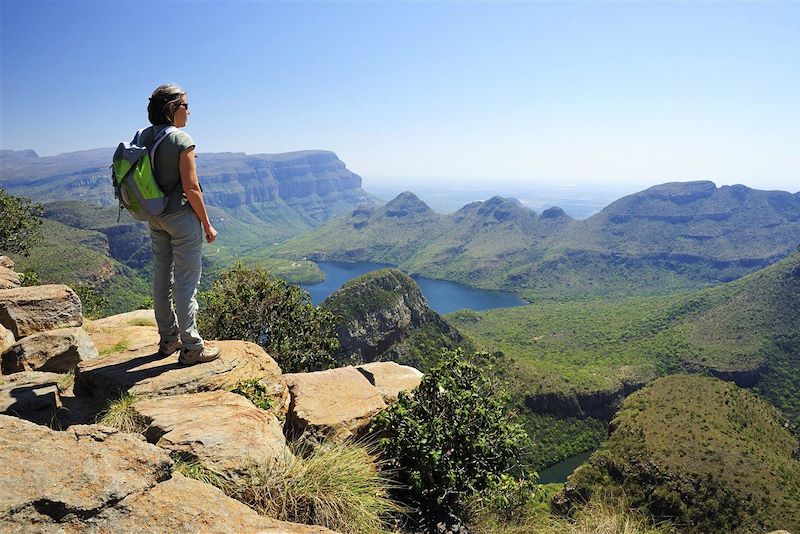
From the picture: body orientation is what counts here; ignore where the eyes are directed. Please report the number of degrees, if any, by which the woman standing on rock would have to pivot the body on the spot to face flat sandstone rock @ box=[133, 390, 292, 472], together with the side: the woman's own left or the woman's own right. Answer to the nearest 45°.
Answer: approximately 135° to the woman's own right

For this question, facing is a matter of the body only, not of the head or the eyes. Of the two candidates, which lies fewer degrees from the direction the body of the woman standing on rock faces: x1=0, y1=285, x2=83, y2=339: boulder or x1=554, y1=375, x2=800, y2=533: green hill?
the green hill

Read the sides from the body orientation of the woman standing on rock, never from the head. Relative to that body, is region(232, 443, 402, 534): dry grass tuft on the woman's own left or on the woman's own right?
on the woman's own right

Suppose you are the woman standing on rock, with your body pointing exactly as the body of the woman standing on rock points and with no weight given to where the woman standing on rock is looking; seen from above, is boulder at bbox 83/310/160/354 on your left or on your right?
on your left

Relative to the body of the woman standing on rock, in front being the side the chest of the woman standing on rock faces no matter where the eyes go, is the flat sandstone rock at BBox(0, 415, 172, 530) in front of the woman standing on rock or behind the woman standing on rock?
behind

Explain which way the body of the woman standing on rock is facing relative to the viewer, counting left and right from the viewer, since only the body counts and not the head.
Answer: facing away from the viewer and to the right of the viewer

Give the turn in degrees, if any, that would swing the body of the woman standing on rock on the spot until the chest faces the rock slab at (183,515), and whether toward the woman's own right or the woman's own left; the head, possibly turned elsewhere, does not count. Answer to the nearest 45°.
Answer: approximately 135° to the woman's own right

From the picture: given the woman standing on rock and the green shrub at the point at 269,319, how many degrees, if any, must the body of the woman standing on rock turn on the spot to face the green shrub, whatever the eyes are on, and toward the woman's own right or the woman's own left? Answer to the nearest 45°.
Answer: approximately 45° to the woman's own left

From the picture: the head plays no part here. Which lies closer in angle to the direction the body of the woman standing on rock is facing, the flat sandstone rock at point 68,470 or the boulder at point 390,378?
the boulder

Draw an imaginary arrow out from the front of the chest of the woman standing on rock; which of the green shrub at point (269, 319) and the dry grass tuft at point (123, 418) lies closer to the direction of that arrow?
the green shrub

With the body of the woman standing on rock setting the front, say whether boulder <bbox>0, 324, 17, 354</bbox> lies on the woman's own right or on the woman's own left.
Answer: on the woman's own left

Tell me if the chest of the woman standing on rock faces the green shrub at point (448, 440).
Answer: no
